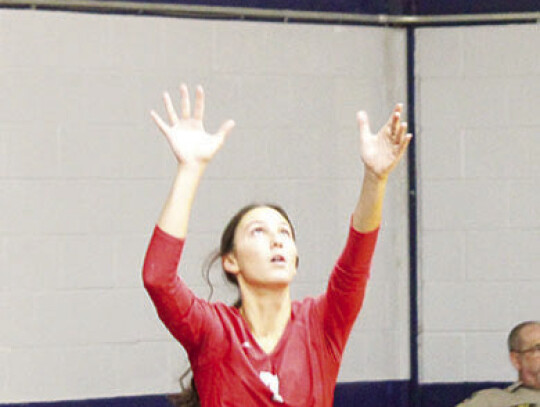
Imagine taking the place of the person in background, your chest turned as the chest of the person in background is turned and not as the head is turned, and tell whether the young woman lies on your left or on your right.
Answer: on your right

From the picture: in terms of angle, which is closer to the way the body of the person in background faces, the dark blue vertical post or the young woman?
the young woman
